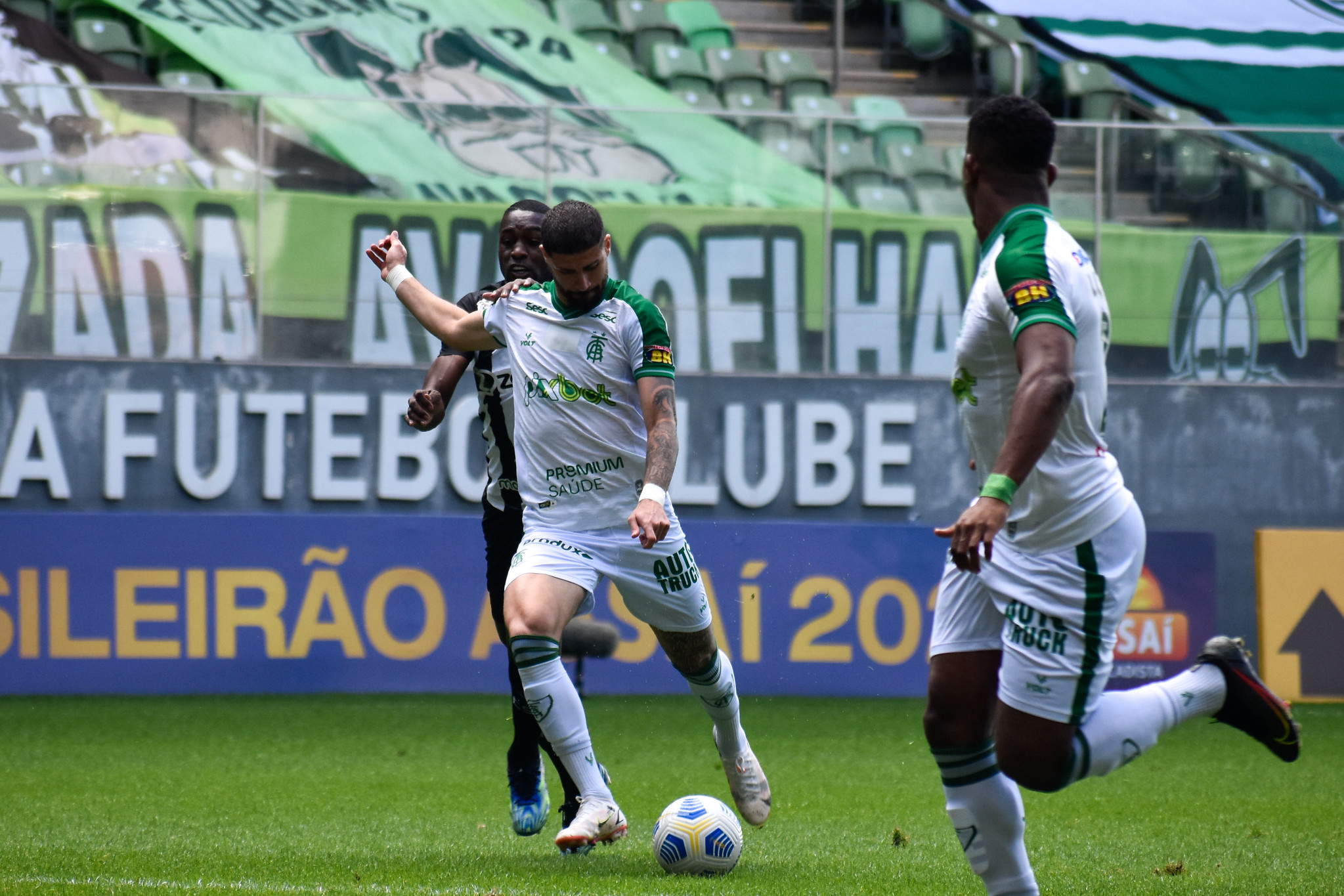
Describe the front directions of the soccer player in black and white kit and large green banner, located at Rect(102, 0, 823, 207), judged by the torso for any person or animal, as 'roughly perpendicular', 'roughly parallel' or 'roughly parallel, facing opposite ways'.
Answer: roughly parallel

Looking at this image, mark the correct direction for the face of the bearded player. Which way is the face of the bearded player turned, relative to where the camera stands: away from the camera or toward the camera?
toward the camera

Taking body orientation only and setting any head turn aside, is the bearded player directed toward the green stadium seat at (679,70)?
no

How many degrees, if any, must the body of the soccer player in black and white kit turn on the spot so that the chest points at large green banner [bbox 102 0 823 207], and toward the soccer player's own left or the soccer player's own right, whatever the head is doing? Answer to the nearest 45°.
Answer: approximately 180°

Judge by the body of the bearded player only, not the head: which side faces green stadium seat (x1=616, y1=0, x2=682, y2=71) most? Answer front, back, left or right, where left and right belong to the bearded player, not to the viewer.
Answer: back

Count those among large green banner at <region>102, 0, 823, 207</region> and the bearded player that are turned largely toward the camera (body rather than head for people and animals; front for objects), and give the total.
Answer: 2

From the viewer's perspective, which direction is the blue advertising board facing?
toward the camera

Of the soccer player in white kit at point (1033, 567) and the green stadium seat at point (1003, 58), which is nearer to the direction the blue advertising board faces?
the soccer player in white kit

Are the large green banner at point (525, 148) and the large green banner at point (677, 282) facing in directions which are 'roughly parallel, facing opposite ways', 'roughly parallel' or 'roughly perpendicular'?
roughly parallel

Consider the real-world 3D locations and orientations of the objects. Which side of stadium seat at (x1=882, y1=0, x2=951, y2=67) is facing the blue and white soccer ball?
front

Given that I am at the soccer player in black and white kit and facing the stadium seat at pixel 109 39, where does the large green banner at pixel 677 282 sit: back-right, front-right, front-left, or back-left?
front-right

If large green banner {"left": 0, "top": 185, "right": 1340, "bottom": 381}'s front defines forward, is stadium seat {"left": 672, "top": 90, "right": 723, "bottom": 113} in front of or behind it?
behind

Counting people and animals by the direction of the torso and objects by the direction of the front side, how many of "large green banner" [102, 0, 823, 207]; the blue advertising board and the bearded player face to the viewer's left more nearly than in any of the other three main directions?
0

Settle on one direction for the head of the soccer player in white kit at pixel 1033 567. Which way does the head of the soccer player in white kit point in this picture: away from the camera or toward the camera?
away from the camera

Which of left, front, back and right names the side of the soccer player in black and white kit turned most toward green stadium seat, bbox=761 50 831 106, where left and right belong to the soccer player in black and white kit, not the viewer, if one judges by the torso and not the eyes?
back

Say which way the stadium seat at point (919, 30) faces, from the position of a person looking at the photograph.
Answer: facing the viewer

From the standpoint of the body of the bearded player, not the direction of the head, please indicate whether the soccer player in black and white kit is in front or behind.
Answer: behind

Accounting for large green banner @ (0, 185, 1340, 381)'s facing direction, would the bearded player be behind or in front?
in front

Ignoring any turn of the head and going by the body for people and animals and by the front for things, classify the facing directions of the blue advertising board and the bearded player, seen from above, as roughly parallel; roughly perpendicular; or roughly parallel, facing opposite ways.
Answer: roughly parallel

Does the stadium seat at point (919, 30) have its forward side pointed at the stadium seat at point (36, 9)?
no

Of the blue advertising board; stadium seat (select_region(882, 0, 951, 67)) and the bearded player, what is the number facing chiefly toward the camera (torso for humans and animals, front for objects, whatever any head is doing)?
3

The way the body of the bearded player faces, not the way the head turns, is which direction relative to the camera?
toward the camera
